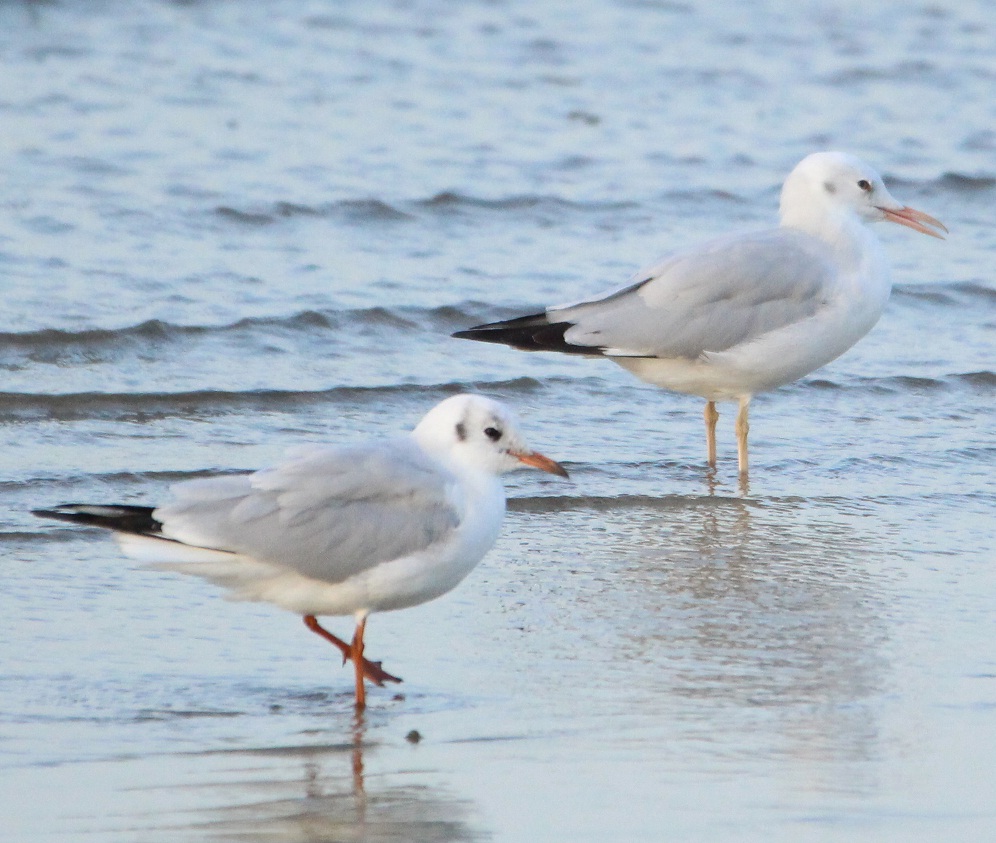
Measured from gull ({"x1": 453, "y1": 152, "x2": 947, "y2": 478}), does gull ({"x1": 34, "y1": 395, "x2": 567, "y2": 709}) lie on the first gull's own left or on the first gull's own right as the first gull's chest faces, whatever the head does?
on the first gull's own right

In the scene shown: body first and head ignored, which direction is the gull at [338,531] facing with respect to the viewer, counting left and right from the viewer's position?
facing to the right of the viewer

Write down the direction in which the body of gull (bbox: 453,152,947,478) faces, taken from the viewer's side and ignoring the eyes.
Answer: to the viewer's right

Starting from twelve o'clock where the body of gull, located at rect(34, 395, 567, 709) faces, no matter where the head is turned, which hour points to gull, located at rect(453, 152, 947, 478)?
gull, located at rect(453, 152, 947, 478) is roughly at 10 o'clock from gull, located at rect(34, 395, 567, 709).

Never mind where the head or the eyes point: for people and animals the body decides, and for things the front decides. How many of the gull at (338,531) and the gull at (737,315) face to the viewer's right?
2

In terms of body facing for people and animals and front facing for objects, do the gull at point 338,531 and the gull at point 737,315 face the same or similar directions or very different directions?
same or similar directions
